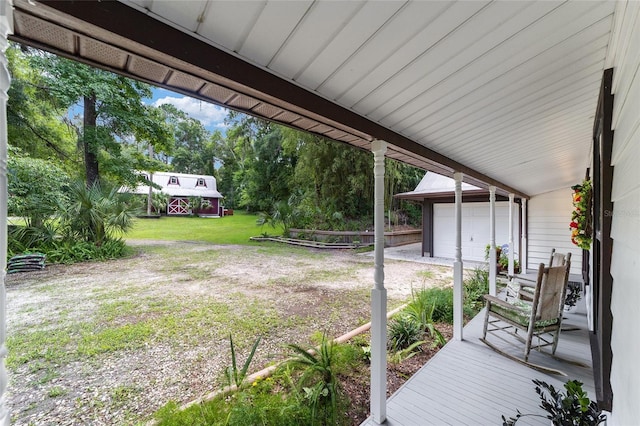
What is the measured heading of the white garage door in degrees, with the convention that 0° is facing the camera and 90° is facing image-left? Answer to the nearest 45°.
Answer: approximately 0°

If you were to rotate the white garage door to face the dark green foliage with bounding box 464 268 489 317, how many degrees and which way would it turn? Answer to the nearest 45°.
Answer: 0° — it already faces it

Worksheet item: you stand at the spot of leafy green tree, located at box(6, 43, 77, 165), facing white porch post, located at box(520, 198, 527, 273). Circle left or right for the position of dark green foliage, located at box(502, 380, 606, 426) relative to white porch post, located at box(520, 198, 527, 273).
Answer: right

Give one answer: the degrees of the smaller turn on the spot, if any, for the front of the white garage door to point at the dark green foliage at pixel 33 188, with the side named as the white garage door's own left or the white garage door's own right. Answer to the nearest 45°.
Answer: approximately 45° to the white garage door's own right

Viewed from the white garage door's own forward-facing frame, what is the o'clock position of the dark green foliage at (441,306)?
The dark green foliage is roughly at 12 o'clock from the white garage door.

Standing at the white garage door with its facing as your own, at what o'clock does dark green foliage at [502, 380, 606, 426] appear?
The dark green foliage is roughly at 12 o'clock from the white garage door.

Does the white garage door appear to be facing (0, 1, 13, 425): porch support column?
yes

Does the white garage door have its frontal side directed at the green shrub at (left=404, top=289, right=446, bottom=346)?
yes

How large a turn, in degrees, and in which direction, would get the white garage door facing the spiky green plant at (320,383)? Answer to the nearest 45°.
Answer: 0° — it already faces it

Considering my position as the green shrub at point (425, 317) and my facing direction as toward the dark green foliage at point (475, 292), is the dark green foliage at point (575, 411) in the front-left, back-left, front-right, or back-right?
back-right
